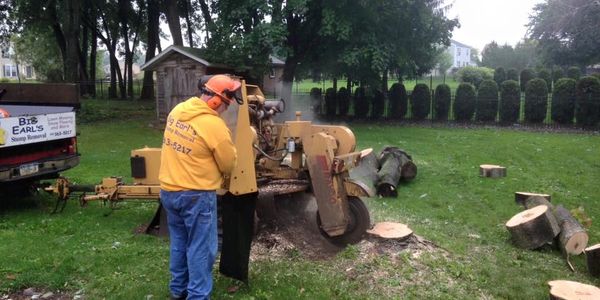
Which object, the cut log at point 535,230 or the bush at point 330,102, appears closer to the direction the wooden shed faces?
the cut log

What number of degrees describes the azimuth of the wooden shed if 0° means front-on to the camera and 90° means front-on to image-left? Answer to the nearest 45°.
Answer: approximately 45°

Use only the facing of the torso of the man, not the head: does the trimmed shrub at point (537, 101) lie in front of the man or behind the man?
in front

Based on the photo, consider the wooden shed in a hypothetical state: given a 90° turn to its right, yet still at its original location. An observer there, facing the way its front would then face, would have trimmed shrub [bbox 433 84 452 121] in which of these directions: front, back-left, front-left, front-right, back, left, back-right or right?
back-right

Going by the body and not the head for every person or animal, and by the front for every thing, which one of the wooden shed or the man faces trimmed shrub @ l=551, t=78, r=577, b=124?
the man

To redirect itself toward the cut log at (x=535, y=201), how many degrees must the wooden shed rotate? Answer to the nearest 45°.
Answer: approximately 90° to its left

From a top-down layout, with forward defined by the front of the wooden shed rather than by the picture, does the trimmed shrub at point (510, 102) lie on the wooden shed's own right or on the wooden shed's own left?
on the wooden shed's own left

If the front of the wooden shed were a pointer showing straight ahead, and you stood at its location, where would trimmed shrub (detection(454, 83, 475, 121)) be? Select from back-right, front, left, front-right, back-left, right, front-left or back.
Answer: back-left

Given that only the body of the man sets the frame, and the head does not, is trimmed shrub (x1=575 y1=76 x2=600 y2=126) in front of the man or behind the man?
in front

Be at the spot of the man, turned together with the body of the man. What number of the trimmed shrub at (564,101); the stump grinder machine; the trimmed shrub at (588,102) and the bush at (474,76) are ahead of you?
4

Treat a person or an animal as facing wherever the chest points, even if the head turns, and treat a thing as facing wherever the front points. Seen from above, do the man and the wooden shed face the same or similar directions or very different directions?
very different directions

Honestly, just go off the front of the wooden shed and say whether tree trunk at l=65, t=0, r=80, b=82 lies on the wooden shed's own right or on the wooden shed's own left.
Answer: on the wooden shed's own right

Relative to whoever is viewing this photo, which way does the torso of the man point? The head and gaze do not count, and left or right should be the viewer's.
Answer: facing away from the viewer and to the right of the viewer

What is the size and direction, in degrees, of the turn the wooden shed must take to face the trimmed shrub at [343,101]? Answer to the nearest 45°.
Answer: approximately 135° to its left

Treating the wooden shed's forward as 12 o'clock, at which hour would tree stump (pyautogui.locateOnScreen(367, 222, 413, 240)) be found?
The tree stump is roughly at 10 o'clock from the wooden shed.
